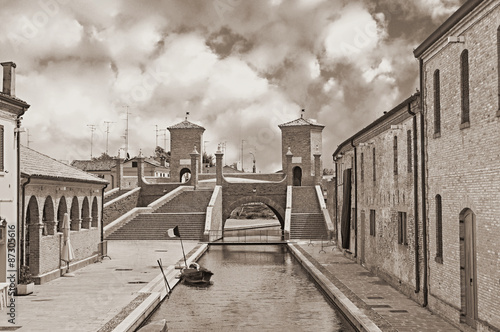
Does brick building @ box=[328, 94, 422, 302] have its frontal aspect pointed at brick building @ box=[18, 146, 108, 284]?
yes

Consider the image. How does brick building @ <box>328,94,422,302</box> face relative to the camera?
to the viewer's left

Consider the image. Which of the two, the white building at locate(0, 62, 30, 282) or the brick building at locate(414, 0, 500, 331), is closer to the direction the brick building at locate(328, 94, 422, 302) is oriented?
the white building

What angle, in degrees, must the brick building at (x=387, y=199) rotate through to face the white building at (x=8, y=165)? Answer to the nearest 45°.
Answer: approximately 45° to its left

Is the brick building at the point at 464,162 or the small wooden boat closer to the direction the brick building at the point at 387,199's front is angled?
the small wooden boat

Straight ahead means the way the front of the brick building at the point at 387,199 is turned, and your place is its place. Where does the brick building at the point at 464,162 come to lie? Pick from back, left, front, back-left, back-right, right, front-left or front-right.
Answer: left

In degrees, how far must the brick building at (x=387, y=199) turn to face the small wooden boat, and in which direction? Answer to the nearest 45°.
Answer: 0° — it already faces it
